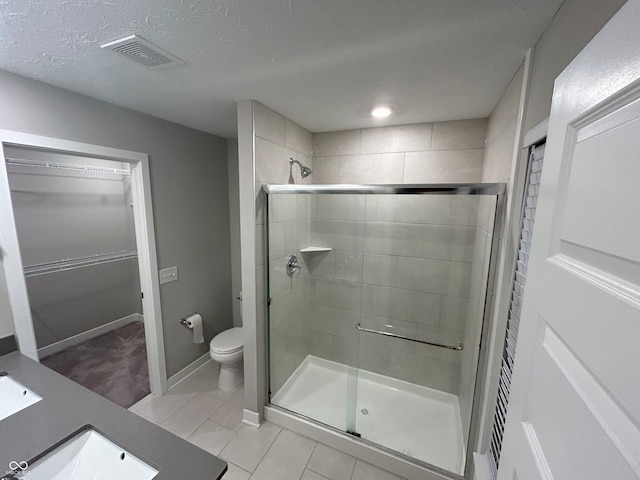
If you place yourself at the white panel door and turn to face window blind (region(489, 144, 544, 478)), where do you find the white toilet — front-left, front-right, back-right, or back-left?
front-left

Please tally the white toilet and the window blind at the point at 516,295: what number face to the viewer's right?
0

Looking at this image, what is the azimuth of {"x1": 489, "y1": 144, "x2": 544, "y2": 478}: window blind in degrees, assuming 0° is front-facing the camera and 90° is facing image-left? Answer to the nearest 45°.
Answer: approximately 90°

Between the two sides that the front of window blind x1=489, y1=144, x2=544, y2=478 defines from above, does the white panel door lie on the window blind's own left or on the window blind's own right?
on the window blind's own left

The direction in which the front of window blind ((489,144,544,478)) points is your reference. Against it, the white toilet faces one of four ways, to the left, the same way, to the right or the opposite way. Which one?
to the left

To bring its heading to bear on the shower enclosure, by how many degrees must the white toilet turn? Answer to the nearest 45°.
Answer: approximately 90° to its left

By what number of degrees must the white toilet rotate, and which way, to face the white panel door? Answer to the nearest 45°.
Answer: approximately 45° to its left

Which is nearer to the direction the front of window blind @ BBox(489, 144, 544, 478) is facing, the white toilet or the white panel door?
the white toilet

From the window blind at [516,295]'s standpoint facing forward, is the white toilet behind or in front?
in front

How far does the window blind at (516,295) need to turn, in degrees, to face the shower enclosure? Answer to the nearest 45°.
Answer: approximately 45° to its right

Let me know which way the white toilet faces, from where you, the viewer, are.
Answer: facing the viewer and to the left of the viewer
